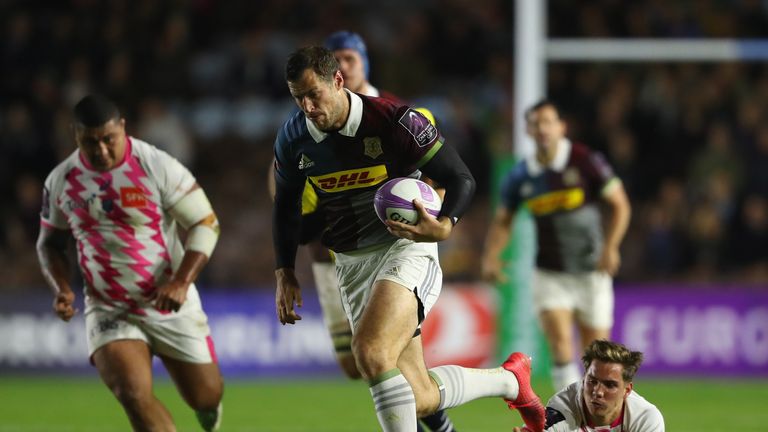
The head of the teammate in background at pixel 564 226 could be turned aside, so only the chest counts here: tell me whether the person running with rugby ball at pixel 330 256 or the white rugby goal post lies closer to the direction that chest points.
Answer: the person running with rugby ball

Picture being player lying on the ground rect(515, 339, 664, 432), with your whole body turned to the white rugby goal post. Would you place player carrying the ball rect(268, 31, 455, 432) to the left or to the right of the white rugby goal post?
left

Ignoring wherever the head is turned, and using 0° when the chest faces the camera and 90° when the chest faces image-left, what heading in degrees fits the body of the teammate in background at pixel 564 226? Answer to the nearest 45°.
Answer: approximately 0°
